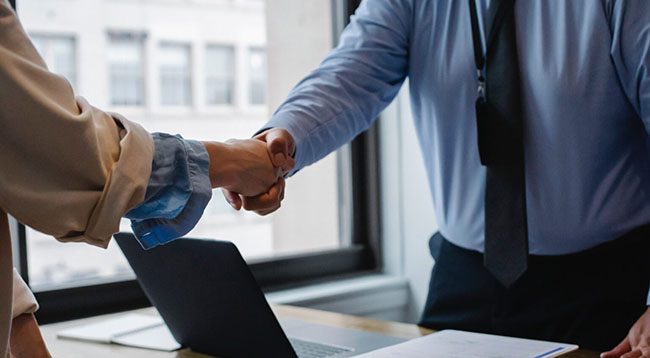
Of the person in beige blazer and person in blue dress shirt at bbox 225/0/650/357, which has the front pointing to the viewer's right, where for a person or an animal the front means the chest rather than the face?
the person in beige blazer

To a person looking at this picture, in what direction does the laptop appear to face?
facing away from the viewer and to the right of the viewer

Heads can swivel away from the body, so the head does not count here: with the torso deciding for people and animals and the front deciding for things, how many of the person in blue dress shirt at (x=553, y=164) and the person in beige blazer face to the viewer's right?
1

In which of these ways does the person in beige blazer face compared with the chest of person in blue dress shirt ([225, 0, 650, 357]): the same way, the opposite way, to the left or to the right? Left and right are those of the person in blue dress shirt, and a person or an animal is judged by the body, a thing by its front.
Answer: the opposite way

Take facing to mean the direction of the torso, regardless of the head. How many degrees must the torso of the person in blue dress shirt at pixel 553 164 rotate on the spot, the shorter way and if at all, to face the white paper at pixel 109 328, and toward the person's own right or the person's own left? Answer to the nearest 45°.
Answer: approximately 45° to the person's own right

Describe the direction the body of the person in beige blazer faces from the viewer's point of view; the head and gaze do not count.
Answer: to the viewer's right

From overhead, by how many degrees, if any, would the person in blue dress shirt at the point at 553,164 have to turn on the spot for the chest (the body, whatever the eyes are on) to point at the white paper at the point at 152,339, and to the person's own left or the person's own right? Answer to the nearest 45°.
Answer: approximately 45° to the person's own right

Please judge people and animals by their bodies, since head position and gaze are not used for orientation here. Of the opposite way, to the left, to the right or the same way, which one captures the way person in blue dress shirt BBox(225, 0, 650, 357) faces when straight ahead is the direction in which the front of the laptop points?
the opposite way
